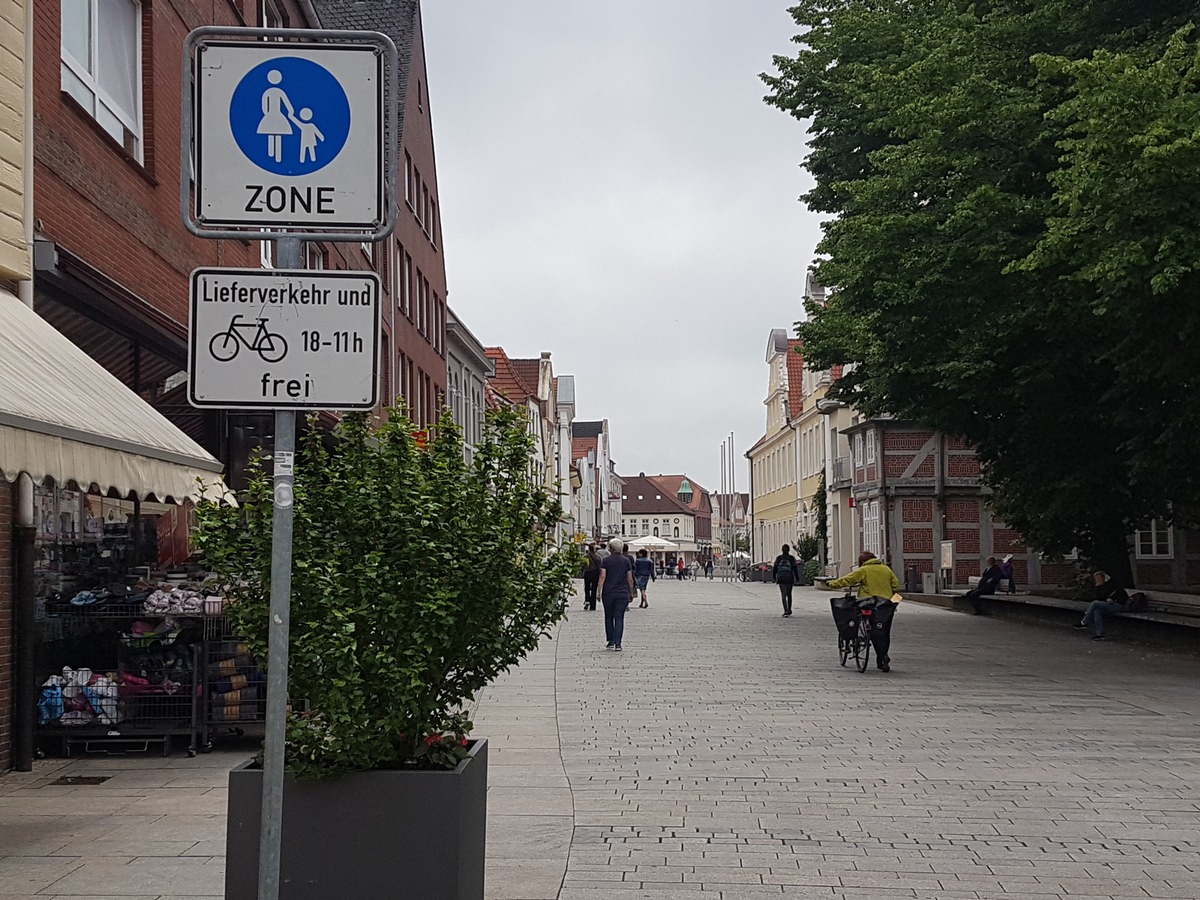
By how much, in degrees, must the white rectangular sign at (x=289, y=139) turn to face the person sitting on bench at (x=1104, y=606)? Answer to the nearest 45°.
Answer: approximately 135° to its left

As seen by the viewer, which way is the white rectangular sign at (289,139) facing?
toward the camera

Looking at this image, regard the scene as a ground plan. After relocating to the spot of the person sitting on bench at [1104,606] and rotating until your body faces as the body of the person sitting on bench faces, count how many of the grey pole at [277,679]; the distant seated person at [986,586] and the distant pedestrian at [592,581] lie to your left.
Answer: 1

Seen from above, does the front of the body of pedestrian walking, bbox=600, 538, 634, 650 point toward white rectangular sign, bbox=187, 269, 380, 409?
no

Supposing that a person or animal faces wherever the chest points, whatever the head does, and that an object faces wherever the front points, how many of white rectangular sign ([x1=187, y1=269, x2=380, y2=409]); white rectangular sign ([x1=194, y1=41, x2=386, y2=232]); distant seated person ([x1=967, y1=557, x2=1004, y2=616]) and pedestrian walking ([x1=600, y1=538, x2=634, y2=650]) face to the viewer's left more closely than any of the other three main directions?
1

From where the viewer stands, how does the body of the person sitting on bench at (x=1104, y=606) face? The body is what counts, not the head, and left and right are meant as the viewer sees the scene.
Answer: facing to the left of the viewer

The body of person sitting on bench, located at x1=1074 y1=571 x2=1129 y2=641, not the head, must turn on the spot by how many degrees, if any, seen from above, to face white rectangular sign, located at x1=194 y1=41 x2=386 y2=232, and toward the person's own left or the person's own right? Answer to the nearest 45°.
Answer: approximately 90° to the person's own left

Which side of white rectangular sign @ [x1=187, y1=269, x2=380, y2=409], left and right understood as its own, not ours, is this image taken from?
front

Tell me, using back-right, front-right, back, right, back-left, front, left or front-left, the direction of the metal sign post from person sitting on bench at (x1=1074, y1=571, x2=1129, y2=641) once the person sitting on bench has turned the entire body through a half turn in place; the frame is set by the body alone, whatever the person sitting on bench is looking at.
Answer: right

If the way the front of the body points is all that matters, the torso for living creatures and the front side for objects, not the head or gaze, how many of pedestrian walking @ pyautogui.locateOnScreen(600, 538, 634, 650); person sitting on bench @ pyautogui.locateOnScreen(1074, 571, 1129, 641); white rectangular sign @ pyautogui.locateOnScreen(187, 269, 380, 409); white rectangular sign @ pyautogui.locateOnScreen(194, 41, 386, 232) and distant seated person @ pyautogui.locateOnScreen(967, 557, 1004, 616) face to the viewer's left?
2

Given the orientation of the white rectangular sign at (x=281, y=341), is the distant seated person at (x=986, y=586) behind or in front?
behind

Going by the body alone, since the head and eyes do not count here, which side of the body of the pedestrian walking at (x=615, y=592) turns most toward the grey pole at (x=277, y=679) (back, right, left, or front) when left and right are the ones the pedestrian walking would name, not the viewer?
back

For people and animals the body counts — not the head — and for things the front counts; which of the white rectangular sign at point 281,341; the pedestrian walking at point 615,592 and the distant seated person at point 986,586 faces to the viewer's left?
the distant seated person

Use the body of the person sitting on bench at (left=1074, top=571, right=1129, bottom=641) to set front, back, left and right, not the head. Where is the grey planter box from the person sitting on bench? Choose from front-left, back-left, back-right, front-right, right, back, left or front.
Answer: left

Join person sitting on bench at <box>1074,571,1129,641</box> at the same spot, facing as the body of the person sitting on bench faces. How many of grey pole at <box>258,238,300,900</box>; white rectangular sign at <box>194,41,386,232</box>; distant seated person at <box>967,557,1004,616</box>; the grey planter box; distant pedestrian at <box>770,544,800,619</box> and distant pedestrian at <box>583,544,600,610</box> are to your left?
3

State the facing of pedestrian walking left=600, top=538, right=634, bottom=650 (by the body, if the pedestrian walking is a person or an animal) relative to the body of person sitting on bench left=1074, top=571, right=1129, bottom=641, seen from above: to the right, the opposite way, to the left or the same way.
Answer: to the right

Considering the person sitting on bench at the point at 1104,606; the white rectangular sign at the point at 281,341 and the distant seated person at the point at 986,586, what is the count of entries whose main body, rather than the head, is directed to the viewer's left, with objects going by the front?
2

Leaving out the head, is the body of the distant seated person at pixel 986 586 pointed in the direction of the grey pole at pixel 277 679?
no
